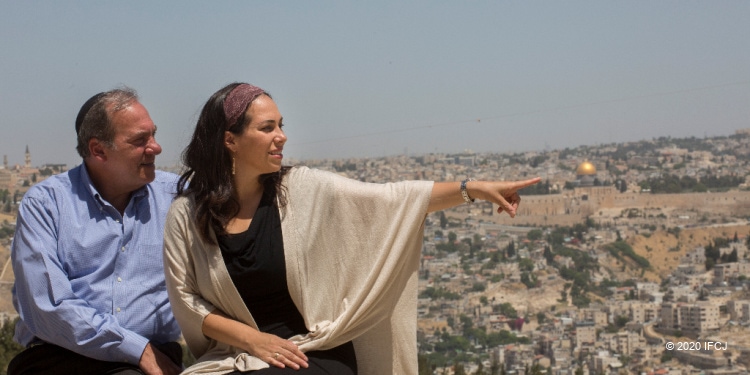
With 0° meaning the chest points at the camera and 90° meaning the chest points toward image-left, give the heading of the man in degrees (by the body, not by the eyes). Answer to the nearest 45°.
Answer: approximately 315°

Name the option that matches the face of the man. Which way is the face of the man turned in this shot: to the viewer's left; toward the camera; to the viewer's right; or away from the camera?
to the viewer's right

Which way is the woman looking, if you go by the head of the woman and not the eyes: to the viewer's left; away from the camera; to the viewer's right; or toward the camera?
to the viewer's right
